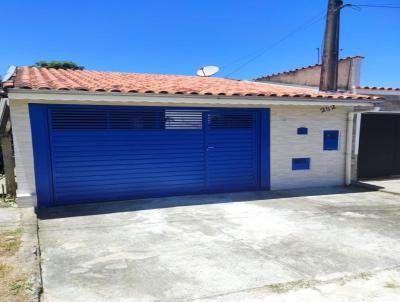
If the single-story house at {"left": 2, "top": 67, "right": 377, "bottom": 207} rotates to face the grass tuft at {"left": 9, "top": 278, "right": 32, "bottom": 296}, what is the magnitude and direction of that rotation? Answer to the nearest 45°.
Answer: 0° — it already faces it

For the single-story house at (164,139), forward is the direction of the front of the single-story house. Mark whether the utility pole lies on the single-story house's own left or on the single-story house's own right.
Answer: on the single-story house's own left

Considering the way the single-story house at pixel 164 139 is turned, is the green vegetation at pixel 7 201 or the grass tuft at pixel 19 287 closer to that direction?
the grass tuft

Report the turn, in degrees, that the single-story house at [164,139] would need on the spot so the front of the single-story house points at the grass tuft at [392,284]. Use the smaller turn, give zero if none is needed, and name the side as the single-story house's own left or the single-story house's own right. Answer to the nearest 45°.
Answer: approximately 45° to the single-story house's own left

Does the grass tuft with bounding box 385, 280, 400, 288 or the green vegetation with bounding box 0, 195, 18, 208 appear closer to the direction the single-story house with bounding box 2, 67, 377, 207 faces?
the grass tuft

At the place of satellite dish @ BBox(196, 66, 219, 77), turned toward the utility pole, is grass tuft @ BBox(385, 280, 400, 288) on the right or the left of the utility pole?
right

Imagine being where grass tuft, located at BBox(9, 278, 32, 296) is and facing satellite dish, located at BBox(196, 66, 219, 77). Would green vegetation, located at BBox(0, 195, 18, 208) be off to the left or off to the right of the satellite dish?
left

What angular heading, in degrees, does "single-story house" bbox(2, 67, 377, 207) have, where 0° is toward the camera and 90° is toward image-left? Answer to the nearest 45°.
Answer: approximately 0°

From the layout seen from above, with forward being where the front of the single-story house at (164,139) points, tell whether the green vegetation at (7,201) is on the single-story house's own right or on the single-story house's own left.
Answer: on the single-story house's own right
